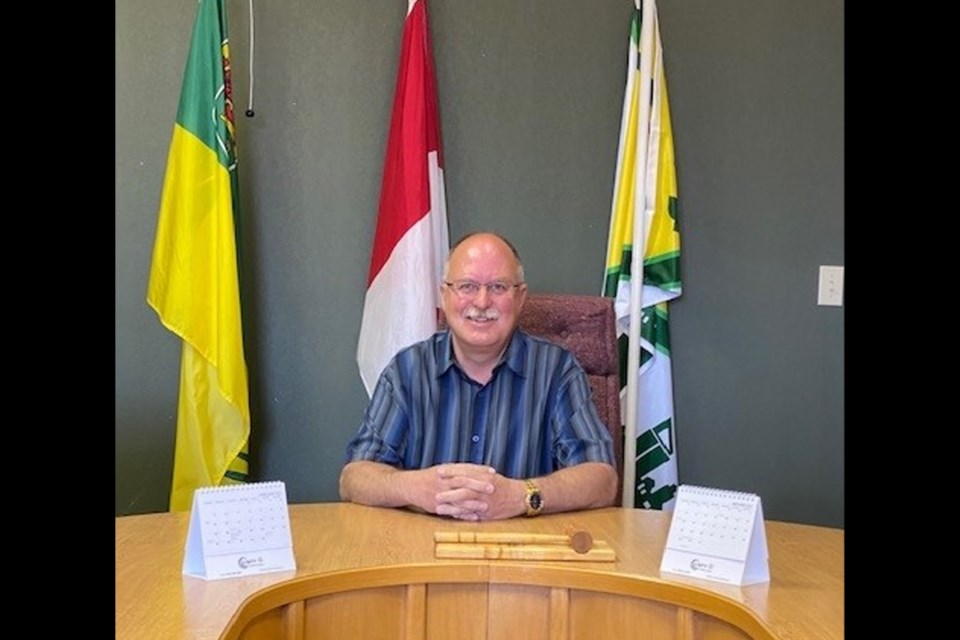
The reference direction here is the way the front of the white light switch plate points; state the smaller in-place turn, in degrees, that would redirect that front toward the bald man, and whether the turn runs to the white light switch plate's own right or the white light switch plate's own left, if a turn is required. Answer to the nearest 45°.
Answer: approximately 45° to the white light switch plate's own right

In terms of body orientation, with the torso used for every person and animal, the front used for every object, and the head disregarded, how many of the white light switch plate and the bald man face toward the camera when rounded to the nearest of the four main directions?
2

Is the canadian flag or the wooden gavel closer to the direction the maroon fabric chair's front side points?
the wooden gavel

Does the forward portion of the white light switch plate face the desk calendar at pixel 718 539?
yes

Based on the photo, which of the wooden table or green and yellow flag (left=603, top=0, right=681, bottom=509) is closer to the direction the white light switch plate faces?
the wooden table

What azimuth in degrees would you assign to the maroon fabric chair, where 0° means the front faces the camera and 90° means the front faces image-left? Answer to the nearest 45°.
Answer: approximately 0°

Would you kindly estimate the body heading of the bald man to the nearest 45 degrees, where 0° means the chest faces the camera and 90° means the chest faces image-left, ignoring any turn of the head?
approximately 0°

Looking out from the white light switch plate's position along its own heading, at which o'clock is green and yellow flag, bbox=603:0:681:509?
The green and yellow flag is roughly at 2 o'clock from the white light switch plate.

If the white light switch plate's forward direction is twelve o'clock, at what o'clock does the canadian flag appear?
The canadian flag is roughly at 2 o'clock from the white light switch plate.

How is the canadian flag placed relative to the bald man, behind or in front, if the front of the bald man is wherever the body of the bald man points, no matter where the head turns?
behind
